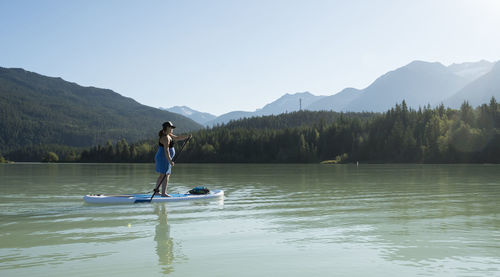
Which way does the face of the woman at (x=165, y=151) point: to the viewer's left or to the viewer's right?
to the viewer's right

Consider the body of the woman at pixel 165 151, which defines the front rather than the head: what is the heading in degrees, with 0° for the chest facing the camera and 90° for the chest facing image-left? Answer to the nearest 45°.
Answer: approximately 270°
